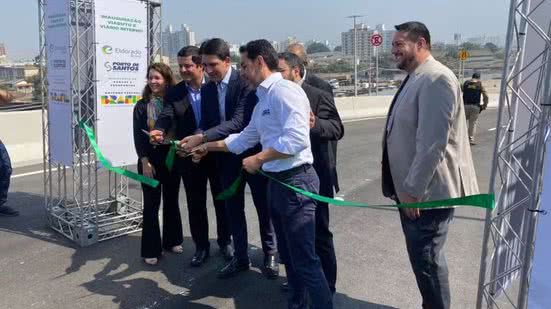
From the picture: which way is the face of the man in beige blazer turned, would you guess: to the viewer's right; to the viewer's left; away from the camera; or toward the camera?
to the viewer's left

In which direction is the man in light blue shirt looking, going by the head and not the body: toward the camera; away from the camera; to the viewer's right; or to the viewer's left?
to the viewer's left

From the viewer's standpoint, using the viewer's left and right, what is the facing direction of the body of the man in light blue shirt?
facing to the left of the viewer

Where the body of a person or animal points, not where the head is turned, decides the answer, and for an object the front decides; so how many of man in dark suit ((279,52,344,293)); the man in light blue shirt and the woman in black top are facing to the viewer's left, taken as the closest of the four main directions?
2

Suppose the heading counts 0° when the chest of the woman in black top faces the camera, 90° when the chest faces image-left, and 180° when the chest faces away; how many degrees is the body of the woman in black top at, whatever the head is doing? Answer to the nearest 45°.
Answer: approximately 315°

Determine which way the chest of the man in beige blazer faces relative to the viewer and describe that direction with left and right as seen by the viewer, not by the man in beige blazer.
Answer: facing to the left of the viewer

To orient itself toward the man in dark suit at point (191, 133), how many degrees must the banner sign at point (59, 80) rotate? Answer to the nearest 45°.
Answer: approximately 90° to its left

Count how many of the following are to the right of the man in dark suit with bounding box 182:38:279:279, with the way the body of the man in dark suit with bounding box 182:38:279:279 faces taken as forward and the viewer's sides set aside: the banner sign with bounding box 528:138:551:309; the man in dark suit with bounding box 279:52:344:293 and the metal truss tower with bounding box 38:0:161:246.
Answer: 1

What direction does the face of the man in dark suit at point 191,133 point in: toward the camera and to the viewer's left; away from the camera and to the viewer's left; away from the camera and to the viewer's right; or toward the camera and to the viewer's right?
toward the camera and to the viewer's right
